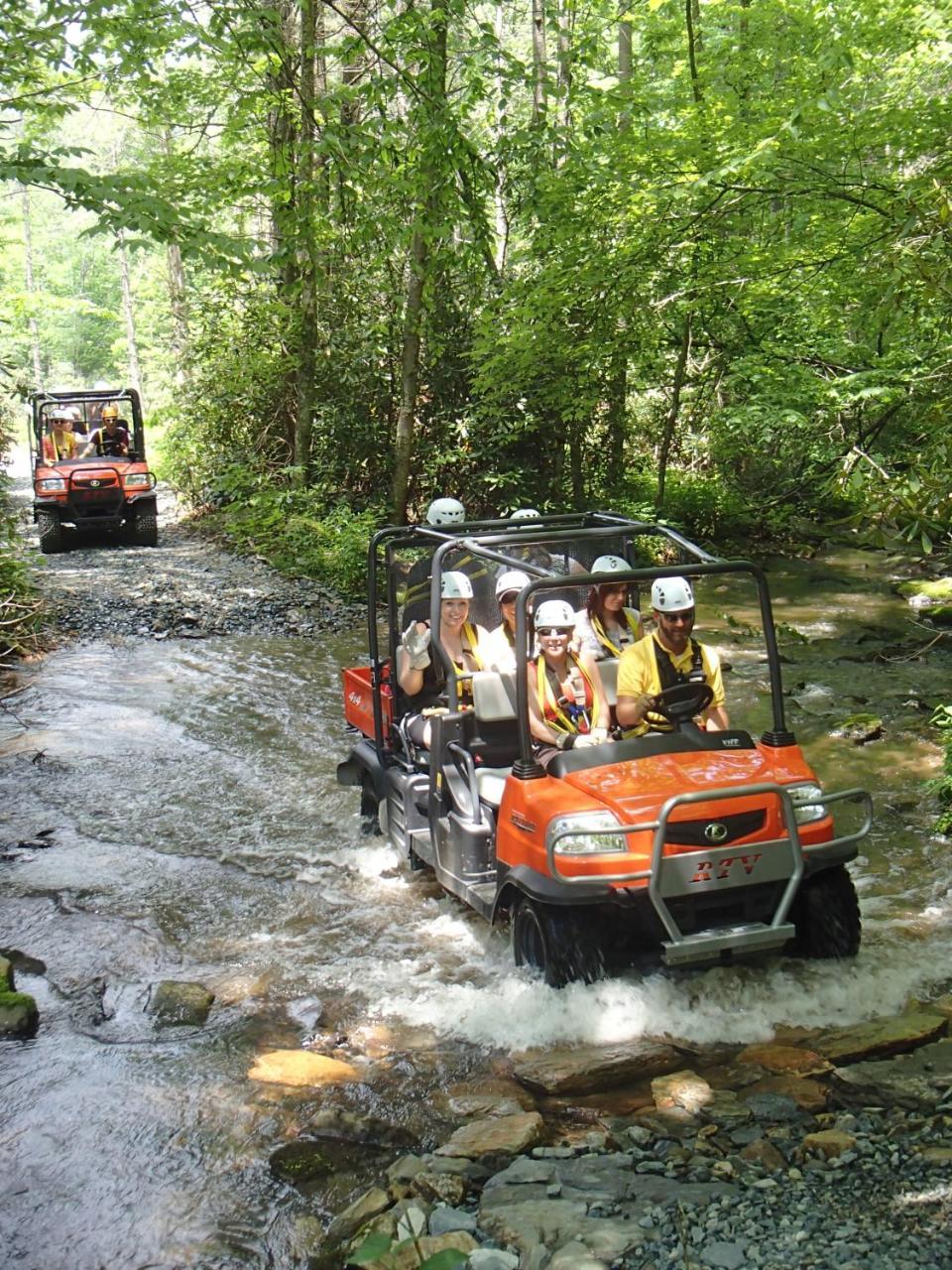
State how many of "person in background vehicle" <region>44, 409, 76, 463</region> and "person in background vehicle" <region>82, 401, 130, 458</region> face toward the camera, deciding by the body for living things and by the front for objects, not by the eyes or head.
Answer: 2

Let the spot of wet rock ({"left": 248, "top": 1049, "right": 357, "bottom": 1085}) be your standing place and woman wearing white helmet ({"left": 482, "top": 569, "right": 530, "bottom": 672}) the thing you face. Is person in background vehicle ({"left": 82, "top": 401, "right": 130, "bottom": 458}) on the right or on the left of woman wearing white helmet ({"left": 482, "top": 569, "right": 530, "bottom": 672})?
left

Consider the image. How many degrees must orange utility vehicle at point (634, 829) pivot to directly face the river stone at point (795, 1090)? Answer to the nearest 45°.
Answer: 0° — it already faces it

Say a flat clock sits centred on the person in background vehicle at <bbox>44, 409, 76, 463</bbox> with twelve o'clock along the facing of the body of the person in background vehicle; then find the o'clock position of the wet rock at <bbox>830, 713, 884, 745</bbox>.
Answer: The wet rock is roughly at 11 o'clock from the person in background vehicle.

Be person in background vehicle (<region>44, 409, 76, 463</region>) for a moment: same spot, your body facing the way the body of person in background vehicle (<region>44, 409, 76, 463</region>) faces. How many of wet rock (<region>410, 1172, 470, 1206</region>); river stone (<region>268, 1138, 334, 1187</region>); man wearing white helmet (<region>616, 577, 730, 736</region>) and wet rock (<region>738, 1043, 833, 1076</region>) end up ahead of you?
4
